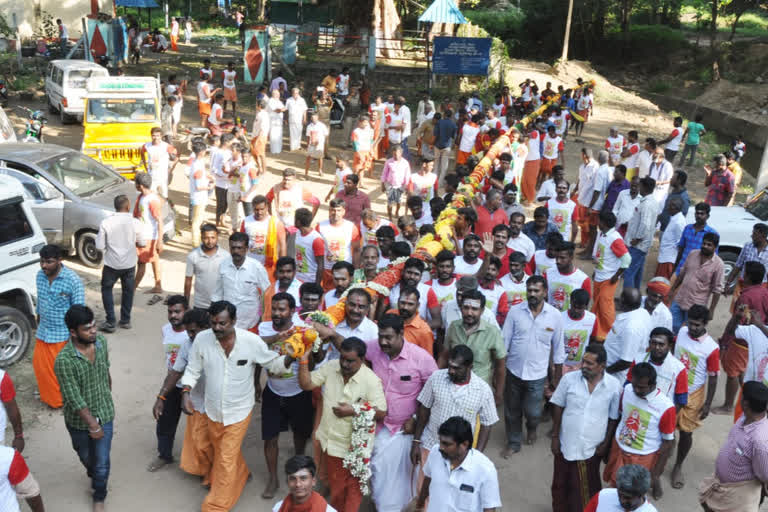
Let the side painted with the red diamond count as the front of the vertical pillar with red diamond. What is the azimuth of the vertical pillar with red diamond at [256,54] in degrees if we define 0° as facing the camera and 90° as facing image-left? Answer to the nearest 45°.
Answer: approximately 0°

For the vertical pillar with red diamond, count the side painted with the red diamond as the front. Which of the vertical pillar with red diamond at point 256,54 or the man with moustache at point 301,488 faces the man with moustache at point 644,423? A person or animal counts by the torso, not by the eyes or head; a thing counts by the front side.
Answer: the vertical pillar with red diamond

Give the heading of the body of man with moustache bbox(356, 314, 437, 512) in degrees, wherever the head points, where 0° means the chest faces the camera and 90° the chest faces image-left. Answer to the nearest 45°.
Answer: approximately 45°

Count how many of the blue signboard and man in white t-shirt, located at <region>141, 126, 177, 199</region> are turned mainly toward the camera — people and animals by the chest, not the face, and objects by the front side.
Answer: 2

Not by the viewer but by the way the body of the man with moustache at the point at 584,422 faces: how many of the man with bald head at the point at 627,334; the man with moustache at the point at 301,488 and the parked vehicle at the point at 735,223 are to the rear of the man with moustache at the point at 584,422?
2

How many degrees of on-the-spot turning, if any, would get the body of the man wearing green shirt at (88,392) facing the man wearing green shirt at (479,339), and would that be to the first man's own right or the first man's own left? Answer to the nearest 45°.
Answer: approximately 45° to the first man's own left

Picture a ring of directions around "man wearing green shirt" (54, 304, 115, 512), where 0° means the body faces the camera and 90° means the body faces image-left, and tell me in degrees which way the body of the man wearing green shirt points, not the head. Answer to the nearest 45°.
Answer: approximately 315°
